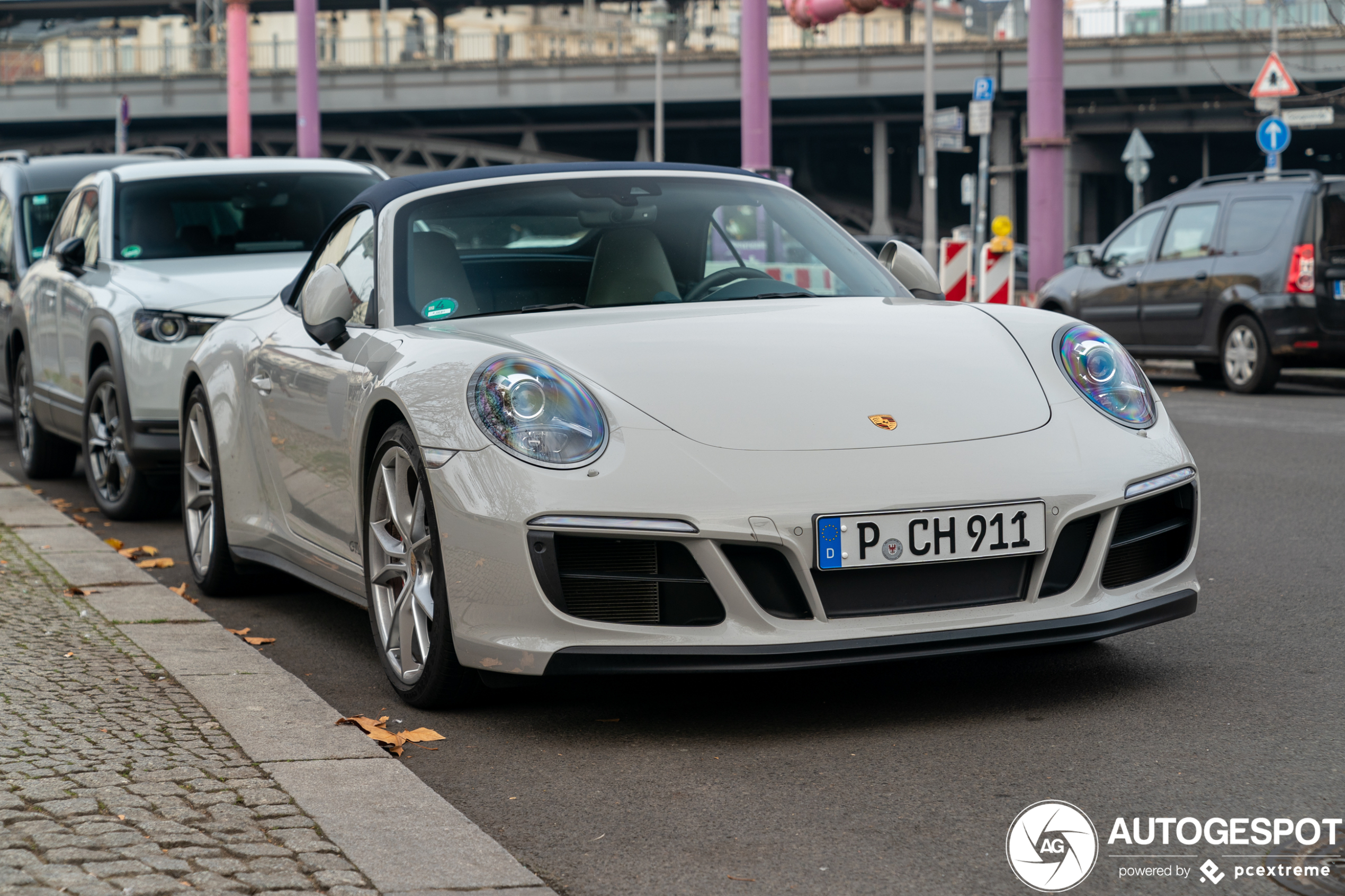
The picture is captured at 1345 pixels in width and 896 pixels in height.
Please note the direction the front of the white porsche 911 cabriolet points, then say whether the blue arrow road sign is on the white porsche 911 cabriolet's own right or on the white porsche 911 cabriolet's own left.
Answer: on the white porsche 911 cabriolet's own left

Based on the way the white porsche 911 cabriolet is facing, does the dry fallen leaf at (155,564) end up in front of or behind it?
behind

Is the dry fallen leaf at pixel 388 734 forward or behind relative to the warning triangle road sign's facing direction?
forward

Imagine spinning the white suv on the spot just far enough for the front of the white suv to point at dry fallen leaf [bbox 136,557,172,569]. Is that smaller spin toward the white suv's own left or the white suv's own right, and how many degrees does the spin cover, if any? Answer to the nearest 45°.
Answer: approximately 45° to the white suv's own right

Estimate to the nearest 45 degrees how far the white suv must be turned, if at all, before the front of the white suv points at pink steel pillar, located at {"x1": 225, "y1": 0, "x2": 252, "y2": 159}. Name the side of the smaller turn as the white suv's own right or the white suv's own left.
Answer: approximately 135° to the white suv's own left

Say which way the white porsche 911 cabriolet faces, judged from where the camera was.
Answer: facing the viewer and to the right of the viewer

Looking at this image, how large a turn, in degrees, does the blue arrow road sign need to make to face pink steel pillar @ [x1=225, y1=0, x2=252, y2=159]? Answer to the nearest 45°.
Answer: approximately 135° to its right

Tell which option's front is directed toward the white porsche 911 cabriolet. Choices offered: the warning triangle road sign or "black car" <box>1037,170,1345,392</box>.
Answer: the warning triangle road sign

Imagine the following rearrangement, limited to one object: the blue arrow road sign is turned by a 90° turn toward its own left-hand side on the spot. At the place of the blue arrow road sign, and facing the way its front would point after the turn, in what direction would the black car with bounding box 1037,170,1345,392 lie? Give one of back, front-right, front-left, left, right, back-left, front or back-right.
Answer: right

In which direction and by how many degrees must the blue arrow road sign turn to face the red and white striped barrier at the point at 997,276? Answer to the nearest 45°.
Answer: approximately 45° to its right

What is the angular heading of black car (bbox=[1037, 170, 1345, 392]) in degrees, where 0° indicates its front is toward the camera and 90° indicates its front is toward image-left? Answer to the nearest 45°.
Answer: approximately 135°

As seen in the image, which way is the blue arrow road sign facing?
toward the camera

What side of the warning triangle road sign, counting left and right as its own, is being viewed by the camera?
front

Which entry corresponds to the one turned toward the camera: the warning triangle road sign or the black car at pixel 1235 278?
the warning triangle road sign

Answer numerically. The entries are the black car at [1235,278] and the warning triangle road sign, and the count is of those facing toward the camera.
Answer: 1
